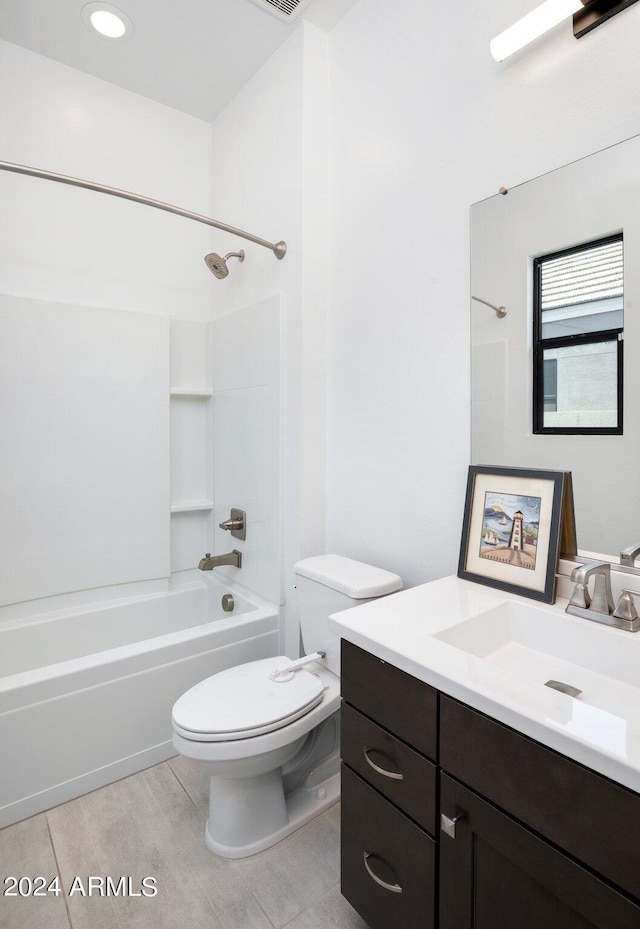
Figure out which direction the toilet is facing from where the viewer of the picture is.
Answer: facing the viewer and to the left of the viewer

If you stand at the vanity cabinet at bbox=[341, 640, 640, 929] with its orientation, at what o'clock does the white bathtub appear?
The white bathtub is roughly at 2 o'clock from the vanity cabinet.

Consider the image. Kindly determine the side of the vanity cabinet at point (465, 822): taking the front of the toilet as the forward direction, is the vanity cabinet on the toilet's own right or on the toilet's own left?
on the toilet's own left

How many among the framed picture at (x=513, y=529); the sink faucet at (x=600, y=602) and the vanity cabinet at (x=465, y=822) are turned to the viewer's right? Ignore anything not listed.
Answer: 0

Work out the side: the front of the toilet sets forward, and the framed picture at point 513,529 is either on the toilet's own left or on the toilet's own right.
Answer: on the toilet's own left

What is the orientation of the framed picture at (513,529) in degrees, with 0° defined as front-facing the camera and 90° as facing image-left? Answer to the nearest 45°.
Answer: approximately 45°
